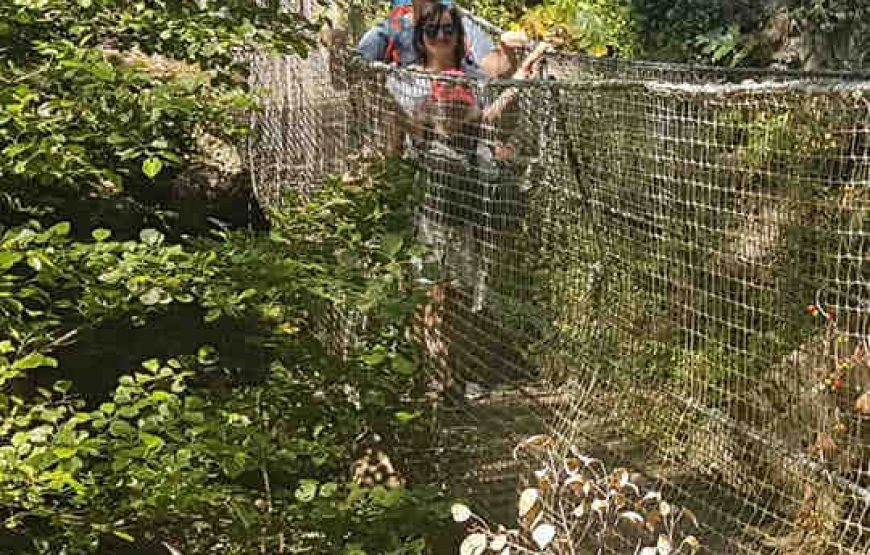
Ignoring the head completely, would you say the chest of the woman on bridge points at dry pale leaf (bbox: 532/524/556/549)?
yes

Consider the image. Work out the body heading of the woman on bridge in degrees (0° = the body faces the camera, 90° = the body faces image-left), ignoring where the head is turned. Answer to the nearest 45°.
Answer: approximately 0°

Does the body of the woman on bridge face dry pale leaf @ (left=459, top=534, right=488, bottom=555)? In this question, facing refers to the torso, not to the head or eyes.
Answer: yes
